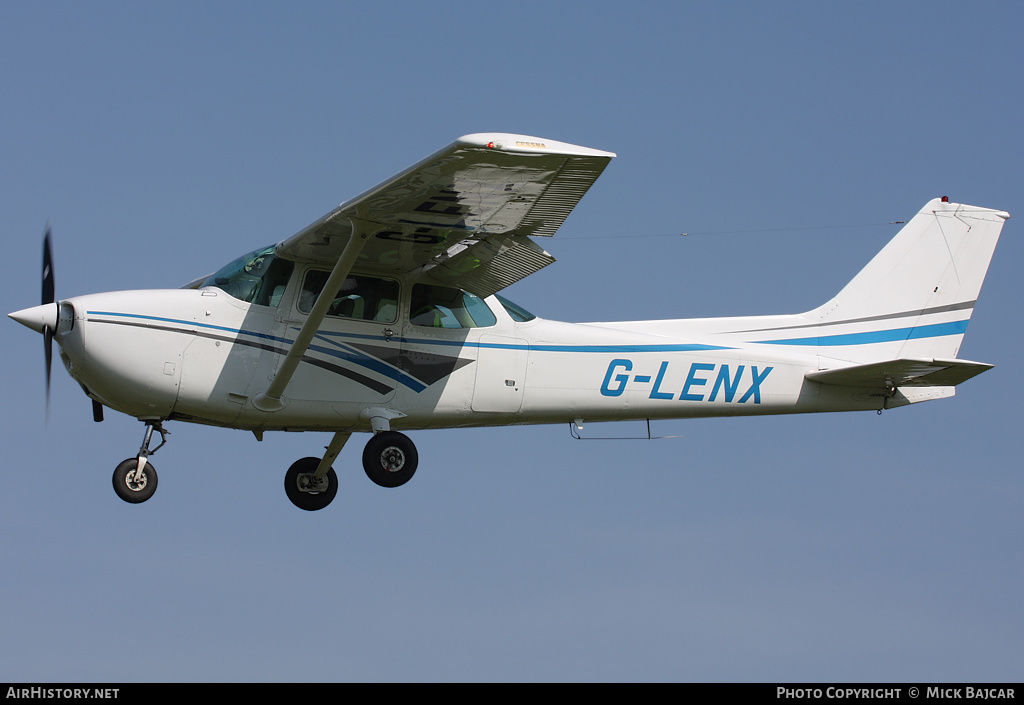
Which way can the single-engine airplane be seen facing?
to the viewer's left
